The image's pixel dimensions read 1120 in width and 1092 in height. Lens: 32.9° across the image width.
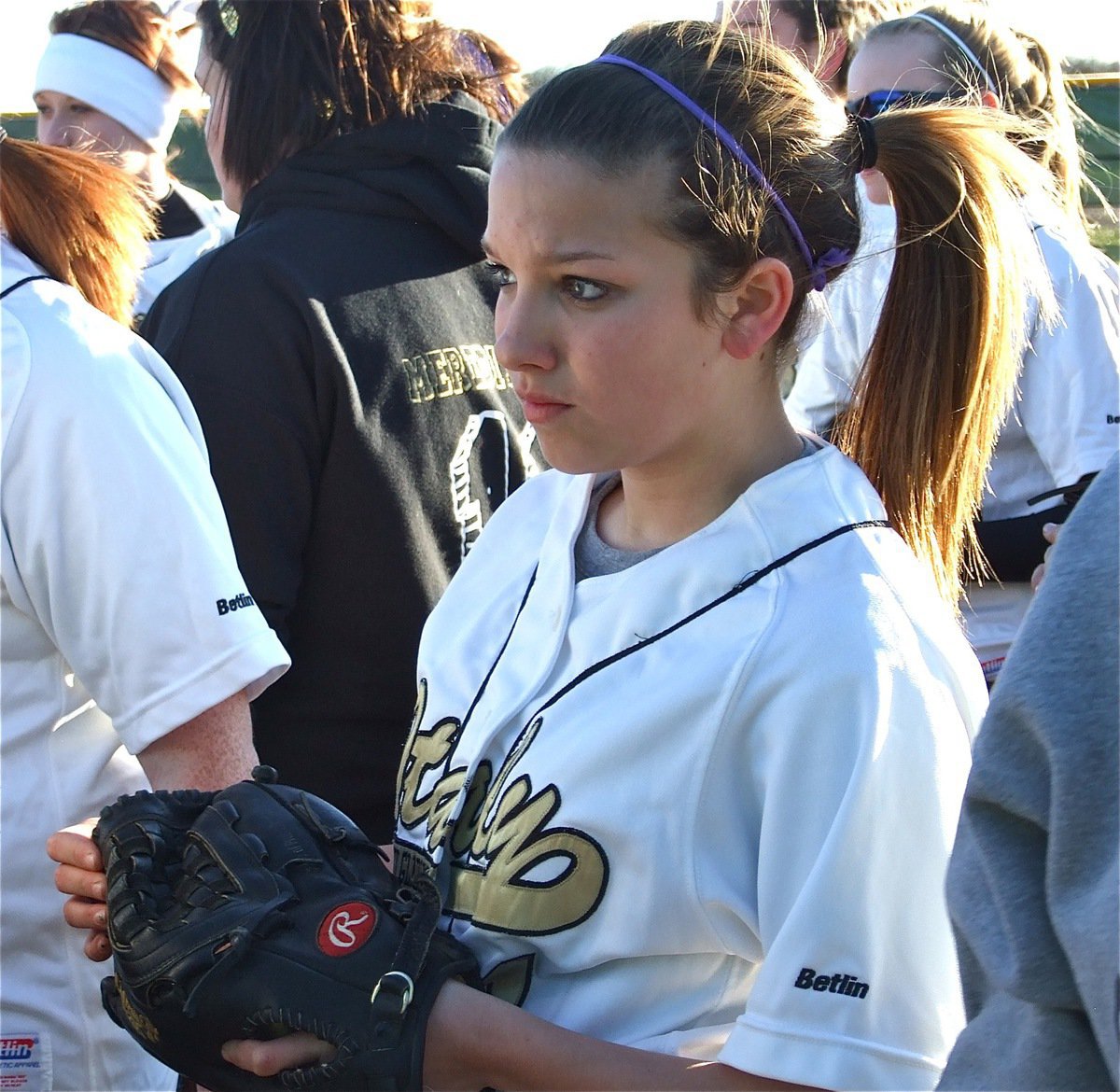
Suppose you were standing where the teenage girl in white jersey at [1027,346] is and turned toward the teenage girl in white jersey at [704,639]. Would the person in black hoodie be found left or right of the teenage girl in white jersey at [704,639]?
right

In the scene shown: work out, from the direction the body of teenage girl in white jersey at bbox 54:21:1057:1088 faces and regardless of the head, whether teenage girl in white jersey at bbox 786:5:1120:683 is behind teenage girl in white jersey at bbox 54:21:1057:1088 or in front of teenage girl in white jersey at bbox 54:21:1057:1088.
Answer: behind

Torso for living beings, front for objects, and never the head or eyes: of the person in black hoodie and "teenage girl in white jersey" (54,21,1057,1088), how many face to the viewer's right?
0

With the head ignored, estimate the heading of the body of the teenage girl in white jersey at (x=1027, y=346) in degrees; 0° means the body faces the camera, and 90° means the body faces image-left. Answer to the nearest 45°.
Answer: approximately 45°

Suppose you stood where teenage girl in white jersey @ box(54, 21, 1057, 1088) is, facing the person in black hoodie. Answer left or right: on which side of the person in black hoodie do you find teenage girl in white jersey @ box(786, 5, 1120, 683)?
right

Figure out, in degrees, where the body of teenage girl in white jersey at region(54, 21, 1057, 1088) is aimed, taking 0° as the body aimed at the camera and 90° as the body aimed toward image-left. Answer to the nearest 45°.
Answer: approximately 45°

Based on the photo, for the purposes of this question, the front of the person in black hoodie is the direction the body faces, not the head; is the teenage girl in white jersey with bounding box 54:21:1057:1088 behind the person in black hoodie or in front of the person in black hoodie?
behind

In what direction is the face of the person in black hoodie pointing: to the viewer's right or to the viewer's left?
to the viewer's left

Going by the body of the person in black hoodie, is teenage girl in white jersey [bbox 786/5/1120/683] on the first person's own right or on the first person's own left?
on the first person's own right

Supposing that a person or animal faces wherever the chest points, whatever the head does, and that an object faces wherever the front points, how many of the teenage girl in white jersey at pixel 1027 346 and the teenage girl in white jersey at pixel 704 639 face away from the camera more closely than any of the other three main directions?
0

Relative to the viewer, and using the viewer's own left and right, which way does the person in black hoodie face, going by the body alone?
facing away from the viewer and to the left of the viewer

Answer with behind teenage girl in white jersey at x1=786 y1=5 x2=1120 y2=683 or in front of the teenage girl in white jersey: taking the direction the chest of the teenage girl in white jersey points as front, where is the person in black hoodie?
in front
